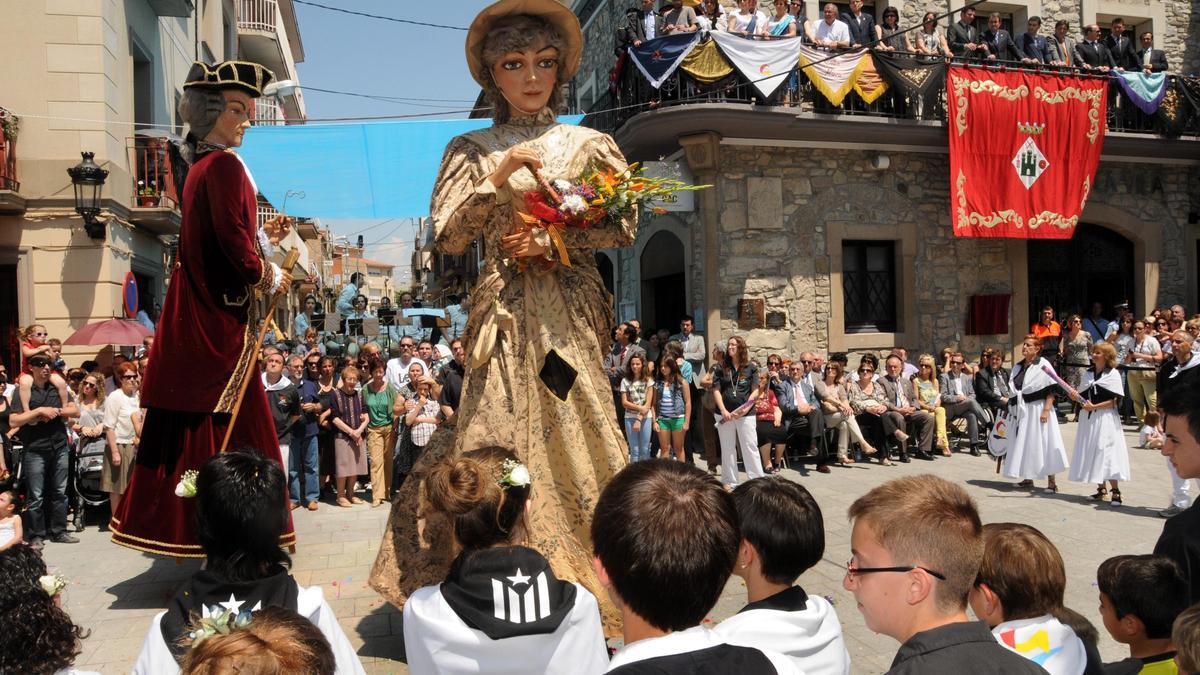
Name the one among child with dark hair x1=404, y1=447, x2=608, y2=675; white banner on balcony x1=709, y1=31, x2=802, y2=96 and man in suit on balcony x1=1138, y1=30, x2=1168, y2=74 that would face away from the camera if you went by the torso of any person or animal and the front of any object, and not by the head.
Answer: the child with dark hair

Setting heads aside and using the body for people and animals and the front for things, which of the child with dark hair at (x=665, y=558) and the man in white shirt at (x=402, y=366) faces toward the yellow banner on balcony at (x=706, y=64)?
the child with dark hair

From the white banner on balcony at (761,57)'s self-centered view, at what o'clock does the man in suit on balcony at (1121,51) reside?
The man in suit on balcony is roughly at 8 o'clock from the white banner on balcony.

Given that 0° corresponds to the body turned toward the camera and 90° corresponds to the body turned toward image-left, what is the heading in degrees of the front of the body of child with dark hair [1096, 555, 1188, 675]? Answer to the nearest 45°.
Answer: approximately 135°

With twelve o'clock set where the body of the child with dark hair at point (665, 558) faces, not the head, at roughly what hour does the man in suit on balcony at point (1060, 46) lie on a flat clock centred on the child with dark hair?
The man in suit on balcony is roughly at 1 o'clock from the child with dark hair.

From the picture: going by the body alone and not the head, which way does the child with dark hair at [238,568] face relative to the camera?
away from the camera

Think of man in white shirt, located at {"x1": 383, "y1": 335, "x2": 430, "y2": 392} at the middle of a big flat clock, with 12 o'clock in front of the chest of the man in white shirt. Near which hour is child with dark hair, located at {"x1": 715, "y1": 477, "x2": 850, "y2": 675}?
The child with dark hair is roughly at 12 o'clock from the man in white shirt.

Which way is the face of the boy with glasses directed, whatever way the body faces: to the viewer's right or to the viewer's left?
to the viewer's left

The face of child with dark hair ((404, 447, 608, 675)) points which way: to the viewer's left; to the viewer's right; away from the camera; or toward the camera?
away from the camera
